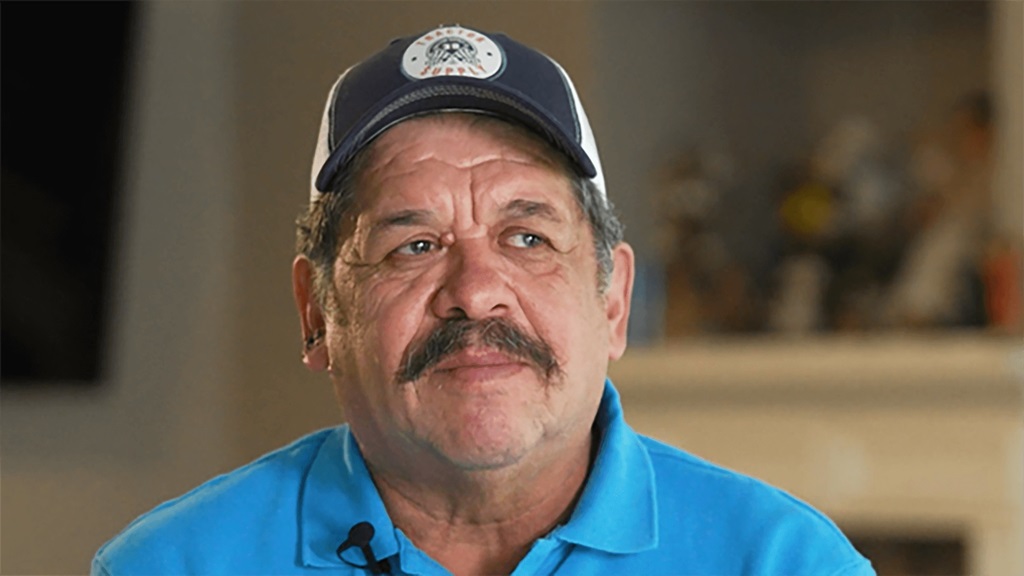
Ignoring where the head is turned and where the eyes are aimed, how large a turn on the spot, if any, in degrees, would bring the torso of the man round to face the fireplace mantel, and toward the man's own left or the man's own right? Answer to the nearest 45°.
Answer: approximately 135° to the man's own left

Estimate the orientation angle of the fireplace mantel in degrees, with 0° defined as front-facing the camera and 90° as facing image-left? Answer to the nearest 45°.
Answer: approximately 0°

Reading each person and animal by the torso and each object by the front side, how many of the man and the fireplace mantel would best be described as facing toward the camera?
2

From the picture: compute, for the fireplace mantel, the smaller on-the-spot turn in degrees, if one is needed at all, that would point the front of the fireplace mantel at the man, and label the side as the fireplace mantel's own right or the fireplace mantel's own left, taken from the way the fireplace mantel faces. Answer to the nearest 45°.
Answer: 0° — it already faces them

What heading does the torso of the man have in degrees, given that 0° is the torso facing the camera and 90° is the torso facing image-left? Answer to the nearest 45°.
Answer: approximately 0°
